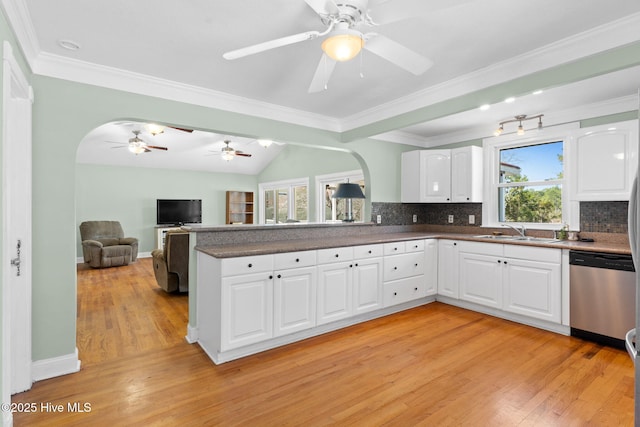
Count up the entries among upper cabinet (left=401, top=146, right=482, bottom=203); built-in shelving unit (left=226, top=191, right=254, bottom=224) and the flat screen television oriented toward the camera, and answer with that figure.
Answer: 3

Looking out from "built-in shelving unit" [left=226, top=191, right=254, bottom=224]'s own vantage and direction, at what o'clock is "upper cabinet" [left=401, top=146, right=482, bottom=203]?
The upper cabinet is roughly at 11 o'clock from the built-in shelving unit.

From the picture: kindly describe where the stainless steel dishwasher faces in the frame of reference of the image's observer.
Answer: facing the viewer and to the left of the viewer

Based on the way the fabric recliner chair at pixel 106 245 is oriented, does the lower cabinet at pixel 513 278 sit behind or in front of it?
in front

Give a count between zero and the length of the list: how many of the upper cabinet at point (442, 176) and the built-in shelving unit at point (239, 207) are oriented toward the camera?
2

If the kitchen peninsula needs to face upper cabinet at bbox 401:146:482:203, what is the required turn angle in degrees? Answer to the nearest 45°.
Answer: approximately 90° to its left

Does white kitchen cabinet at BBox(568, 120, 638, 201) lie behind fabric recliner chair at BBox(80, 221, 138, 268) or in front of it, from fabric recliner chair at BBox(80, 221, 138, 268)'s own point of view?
in front

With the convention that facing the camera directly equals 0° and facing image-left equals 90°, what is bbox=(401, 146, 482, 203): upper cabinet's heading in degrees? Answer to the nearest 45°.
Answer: approximately 0°

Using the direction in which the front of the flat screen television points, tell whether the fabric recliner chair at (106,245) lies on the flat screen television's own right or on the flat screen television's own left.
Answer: on the flat screen television's own right

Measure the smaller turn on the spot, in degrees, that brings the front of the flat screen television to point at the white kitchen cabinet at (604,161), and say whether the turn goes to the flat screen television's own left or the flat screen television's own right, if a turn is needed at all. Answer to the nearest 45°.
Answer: approximately 45° to the flat screen television's own left

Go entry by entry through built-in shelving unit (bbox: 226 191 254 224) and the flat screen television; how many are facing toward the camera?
2

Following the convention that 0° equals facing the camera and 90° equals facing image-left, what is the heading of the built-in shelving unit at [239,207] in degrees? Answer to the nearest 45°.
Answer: approximately 0°

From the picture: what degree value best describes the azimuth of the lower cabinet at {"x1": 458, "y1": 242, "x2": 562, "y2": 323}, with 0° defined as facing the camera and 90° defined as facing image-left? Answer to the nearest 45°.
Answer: approximately 45°
